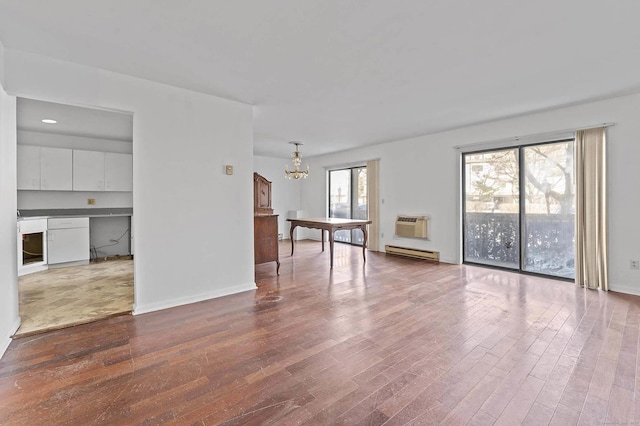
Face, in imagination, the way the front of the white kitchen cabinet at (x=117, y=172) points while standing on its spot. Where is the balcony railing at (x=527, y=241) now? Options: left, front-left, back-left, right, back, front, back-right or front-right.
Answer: front-left

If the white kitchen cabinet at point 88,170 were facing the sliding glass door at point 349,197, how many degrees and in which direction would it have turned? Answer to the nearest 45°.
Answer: approximately 90° to its left

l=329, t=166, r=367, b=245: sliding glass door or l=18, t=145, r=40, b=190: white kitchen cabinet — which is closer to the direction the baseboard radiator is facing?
the white kitchen cabinet

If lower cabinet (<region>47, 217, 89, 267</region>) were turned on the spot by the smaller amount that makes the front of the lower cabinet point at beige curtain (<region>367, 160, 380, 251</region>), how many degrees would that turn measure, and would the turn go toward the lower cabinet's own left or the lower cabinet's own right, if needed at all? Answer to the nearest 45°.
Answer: approximately 45° to the lower cabinet's own left

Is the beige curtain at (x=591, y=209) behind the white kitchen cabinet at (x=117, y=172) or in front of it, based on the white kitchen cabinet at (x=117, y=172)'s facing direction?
in front

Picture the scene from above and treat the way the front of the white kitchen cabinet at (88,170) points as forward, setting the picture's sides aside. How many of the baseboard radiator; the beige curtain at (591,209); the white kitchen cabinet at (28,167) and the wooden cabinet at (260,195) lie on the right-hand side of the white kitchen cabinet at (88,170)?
1

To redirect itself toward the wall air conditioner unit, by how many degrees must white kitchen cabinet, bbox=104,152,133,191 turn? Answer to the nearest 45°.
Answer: approximately 45° to its left

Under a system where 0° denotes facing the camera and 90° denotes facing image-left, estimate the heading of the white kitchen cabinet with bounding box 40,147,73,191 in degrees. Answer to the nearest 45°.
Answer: approximately 0°

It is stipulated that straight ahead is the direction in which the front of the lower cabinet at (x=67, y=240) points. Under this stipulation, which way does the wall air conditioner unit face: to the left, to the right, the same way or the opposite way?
to the right

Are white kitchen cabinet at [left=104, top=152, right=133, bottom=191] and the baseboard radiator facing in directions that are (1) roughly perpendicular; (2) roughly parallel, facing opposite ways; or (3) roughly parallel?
roughly perpendicular

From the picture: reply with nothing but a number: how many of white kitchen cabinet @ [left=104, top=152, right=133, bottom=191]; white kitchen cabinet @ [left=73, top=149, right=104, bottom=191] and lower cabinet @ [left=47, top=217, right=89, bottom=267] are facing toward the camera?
3

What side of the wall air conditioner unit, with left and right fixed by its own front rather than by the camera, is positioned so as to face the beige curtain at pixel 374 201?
right
